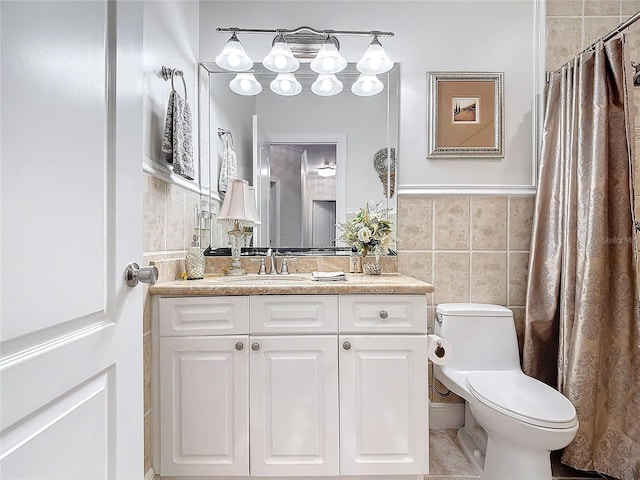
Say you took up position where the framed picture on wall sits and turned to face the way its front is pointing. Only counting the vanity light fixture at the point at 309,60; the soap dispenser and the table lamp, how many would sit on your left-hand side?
0

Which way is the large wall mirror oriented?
toward the camera

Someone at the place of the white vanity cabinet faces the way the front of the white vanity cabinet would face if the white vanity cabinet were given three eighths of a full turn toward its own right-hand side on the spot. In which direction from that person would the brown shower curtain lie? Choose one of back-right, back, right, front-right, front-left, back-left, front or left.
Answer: back-right

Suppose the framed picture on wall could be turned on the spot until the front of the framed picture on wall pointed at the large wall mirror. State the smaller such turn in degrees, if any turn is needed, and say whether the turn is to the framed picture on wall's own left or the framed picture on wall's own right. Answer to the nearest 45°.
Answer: approximately 90° to the framed picture on wall's own right

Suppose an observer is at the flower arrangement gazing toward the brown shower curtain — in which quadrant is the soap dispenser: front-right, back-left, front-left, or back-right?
back-right

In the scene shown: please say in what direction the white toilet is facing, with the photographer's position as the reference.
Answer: facing the viewer and to the right of the viewer

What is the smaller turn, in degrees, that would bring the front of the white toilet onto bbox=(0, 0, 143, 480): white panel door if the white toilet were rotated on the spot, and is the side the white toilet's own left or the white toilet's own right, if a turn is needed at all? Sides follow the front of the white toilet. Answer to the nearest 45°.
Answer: approximately 90° to the white toilet's own right

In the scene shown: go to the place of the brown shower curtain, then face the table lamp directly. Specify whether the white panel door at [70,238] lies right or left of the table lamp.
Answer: left

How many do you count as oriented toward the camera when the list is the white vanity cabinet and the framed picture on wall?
2

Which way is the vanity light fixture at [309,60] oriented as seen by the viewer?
toward the camera

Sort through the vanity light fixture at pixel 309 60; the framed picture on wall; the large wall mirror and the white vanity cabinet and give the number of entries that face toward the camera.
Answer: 4

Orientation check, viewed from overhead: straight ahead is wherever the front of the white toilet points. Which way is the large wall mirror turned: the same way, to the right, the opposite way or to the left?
the same way

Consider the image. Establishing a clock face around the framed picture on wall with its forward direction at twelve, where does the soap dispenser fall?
The soap dispenser is roughly at 2 o'clock from the framed picture on wall.

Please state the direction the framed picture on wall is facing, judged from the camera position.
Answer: facing the viewer
